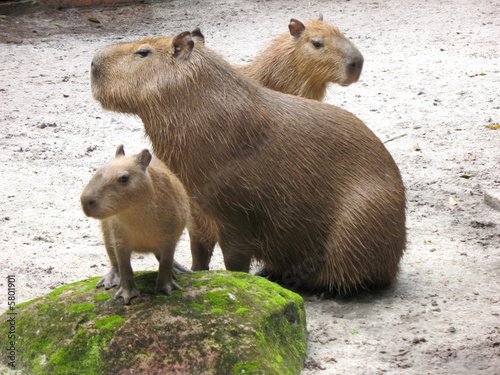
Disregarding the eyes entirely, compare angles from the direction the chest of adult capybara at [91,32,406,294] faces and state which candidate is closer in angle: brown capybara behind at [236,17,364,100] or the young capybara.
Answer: the young capybara

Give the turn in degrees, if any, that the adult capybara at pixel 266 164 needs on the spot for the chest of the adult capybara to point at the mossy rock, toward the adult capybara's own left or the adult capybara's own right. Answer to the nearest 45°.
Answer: approximately 45° to the adult capybara's own left

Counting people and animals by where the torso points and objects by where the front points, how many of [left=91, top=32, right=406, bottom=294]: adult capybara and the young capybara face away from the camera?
0

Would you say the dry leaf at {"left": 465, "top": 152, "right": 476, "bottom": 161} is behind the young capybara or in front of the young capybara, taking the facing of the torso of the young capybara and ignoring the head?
behind

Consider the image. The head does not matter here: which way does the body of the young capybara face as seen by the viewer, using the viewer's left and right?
facing the viewer and to the left of the viewer

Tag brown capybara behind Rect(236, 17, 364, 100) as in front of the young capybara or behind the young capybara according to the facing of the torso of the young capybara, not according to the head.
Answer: behind

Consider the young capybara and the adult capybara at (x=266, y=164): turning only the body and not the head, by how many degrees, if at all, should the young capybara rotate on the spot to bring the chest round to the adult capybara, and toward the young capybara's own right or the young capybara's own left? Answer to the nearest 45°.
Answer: approximately 180°

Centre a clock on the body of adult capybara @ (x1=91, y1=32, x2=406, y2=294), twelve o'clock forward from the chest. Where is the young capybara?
The young capybara is roughly at 10 o'clock from the adult capybara.

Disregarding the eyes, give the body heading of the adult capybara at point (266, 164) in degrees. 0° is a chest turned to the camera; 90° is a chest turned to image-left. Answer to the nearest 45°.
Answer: approximately 90°

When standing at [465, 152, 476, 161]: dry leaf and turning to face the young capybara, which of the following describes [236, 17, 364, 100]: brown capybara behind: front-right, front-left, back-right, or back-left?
front-right

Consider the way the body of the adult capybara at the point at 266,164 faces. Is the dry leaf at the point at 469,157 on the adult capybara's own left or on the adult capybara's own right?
on the adult capybara's own right

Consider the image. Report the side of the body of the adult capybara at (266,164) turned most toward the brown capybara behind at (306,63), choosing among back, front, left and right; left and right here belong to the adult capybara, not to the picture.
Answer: right
